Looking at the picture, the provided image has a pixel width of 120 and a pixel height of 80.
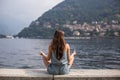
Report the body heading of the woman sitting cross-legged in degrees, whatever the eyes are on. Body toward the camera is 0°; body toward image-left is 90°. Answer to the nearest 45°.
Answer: approximately 180°

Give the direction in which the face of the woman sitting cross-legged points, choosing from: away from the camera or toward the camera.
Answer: away from the camera
